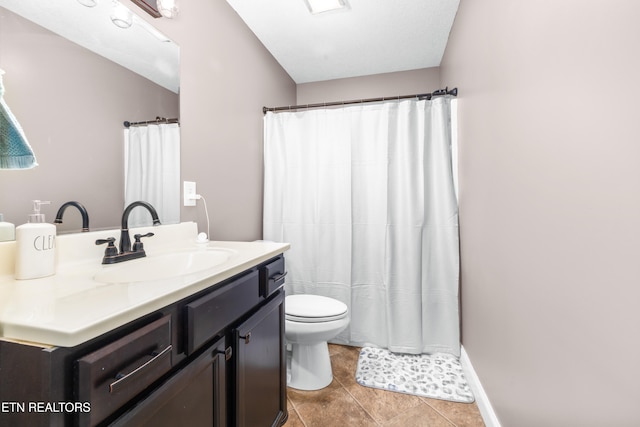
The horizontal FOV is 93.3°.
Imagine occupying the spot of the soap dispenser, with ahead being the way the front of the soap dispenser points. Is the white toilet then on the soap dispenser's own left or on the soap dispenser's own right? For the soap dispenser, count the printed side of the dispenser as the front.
on the soap dispenser's own left

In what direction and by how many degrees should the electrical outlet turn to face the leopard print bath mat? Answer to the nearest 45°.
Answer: approximately 45° to its left

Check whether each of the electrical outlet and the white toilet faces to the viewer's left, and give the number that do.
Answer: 0

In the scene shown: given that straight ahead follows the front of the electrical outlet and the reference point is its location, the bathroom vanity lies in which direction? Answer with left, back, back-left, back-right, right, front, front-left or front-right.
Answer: front-right

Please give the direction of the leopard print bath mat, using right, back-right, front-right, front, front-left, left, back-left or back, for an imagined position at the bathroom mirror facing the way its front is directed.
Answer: front-left

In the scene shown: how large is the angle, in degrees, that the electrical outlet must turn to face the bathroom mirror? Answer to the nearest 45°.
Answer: approximately 90° to its right
